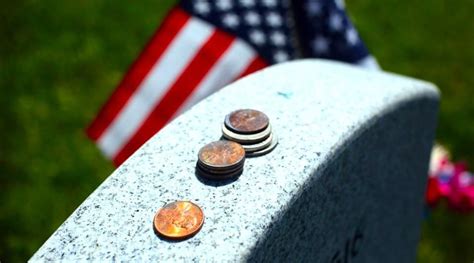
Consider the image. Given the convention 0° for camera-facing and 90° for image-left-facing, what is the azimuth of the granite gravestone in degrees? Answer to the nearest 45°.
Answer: approximately 315°

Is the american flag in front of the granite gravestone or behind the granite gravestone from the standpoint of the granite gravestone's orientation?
behind
